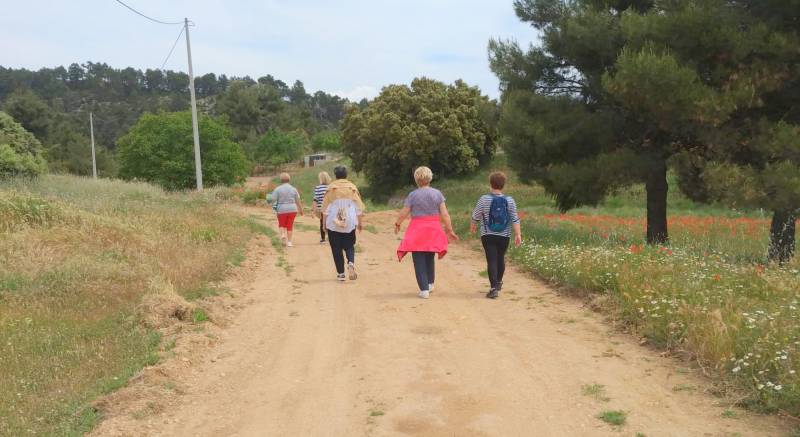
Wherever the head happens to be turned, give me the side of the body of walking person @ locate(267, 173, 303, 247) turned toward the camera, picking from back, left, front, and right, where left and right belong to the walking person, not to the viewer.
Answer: back

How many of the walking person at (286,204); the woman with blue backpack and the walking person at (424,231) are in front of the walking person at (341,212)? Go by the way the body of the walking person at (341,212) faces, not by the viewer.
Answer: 1

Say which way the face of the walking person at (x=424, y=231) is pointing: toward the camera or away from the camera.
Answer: away from the camera

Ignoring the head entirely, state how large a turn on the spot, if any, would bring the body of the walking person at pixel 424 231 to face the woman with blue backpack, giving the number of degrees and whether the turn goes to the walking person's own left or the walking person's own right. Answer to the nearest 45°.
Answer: approximately 90° to the walking person's own right

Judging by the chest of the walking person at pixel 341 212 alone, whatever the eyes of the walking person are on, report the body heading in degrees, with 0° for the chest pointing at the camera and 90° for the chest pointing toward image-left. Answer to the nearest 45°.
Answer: approximately 180°

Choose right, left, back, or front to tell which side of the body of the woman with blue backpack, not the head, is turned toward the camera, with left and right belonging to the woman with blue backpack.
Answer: back

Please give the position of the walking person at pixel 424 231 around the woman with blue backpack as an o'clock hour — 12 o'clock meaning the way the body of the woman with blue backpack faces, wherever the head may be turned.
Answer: The walking person is roughly at 9 o'clock from the woman with blue backpack.

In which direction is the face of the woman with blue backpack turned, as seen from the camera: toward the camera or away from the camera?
away from the camera

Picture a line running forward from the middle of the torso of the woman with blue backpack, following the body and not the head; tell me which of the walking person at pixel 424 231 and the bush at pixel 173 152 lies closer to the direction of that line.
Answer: the bush

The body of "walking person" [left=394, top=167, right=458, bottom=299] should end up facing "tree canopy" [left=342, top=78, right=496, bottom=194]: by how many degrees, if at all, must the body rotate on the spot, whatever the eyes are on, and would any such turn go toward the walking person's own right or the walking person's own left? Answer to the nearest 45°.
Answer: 0° — they already face it

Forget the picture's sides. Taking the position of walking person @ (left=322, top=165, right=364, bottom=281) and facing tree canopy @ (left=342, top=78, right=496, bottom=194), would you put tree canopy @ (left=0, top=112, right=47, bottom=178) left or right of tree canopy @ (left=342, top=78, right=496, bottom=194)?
left

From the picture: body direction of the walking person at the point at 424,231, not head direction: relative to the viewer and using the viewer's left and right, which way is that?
facing away from the viewer

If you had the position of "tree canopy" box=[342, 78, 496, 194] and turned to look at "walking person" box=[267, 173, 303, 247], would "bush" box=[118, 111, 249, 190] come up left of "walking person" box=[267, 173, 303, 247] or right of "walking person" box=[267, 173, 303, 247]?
right
